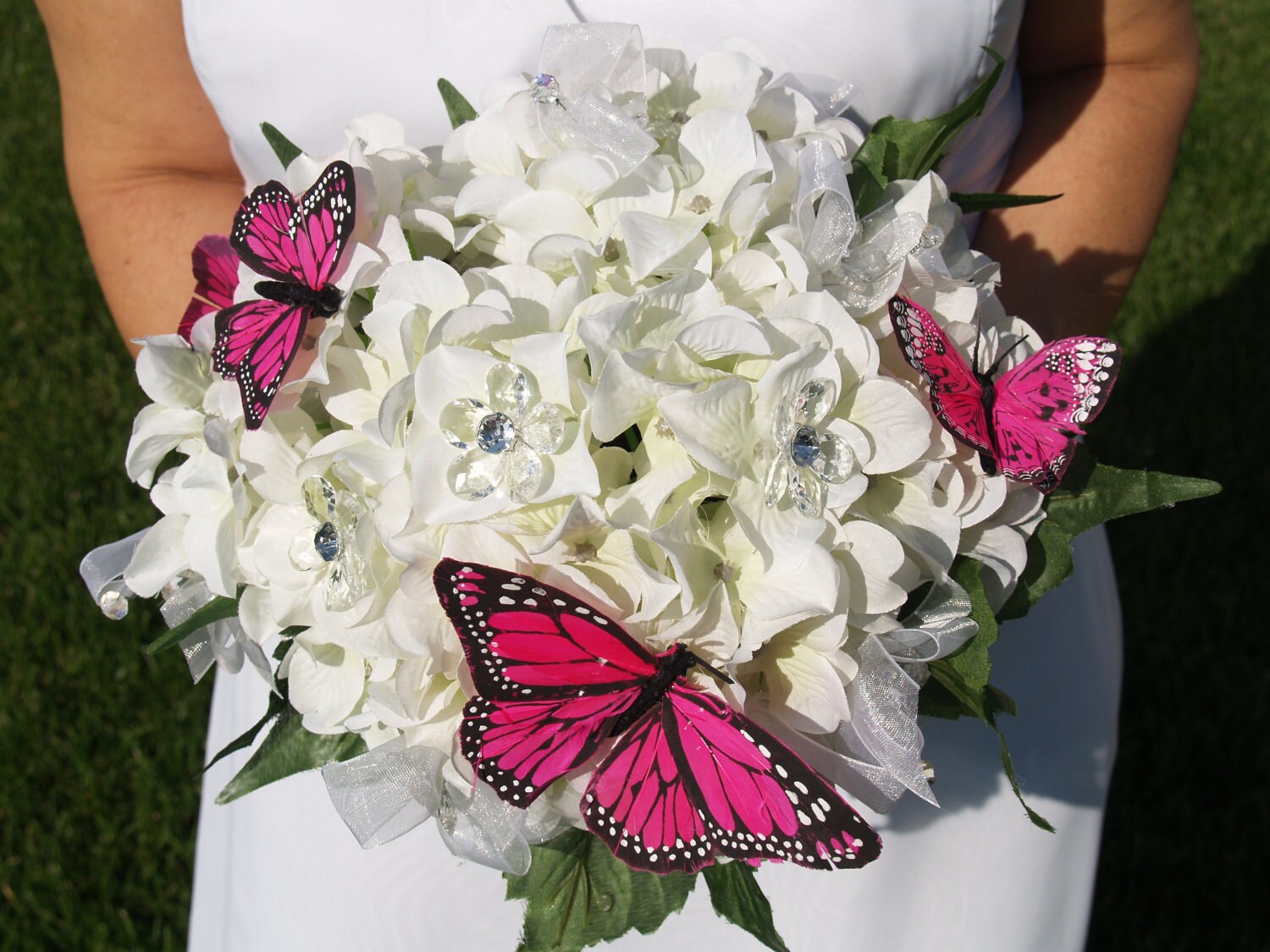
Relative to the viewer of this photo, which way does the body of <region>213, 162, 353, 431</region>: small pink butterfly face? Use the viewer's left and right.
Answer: facing to the right of the viewer

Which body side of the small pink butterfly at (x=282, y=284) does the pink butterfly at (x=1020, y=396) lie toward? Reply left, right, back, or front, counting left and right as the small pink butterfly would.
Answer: front

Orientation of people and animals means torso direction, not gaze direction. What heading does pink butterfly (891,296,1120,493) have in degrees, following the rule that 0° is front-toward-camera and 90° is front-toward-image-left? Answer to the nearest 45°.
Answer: approximately 180°

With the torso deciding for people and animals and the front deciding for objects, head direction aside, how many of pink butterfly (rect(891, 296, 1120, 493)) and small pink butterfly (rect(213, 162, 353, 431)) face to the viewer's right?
1

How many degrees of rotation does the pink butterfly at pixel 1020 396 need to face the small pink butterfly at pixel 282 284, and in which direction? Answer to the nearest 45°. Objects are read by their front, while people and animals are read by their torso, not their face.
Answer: approximately 135° to its left

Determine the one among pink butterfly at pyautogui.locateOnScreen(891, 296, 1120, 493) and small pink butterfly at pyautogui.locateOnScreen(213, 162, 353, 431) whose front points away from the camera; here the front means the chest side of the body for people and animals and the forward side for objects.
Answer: the pink butterfly
